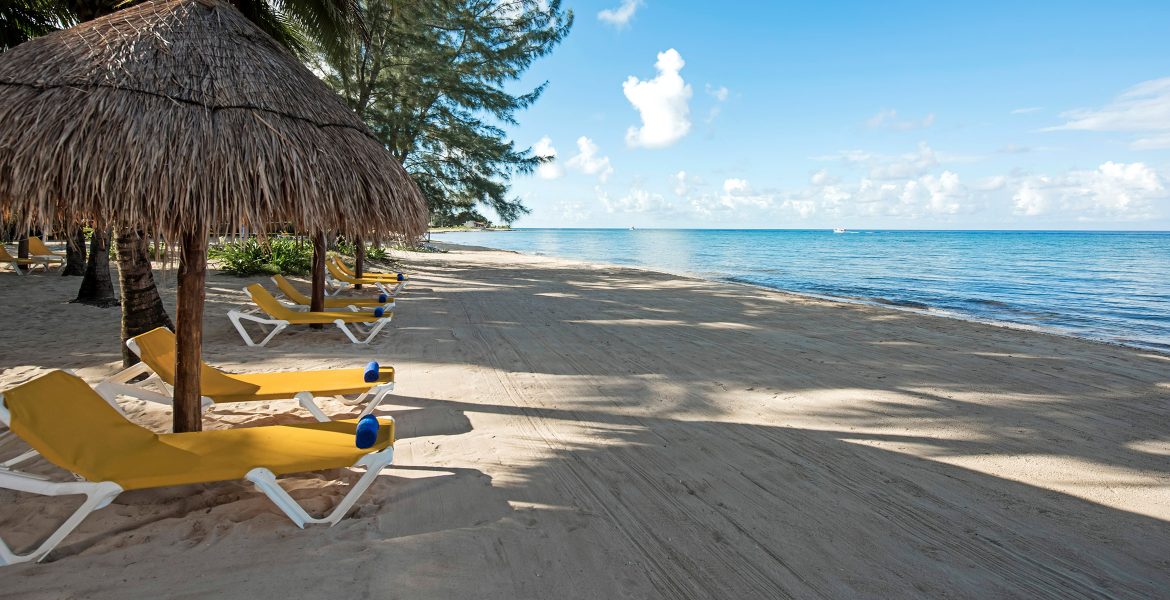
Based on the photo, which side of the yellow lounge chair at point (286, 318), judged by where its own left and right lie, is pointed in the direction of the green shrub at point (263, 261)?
left

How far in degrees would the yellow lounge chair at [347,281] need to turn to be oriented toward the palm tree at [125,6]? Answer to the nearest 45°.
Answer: approximately 135° to its right

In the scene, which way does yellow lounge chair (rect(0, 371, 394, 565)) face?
to the viewer's right

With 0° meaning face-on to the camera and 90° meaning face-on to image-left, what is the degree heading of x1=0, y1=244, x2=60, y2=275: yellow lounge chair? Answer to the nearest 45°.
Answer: approximately 270°

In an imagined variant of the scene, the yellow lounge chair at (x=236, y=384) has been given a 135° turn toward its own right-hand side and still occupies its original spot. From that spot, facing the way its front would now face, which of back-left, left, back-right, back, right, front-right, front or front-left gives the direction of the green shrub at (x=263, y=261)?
back-right

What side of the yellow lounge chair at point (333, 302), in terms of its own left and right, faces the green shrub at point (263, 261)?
left

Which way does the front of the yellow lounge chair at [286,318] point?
to the viewer's right

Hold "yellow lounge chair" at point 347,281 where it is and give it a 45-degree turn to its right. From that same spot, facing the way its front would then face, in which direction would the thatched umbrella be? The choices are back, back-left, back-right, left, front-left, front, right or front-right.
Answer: front-right

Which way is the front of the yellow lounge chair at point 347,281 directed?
to the viewer's right

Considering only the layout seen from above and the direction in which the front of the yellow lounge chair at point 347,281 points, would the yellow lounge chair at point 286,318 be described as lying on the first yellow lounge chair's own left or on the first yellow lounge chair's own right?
on the first yellow lounge chair's own right

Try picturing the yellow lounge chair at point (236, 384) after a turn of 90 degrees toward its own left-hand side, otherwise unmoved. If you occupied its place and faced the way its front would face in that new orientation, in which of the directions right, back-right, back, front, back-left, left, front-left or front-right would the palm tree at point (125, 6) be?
front

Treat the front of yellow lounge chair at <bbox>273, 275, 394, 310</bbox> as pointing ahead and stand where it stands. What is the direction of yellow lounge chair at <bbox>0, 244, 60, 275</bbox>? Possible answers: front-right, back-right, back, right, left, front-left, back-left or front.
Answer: back-left

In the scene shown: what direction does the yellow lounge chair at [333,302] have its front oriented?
to the viewer's right

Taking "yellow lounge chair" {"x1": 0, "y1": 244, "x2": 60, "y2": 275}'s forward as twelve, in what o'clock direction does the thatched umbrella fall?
The thatched umbrella is roughly at 3 o'clock from the yellow lounge chair.

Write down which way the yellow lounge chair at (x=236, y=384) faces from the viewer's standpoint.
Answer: facing to the right of the viewer
